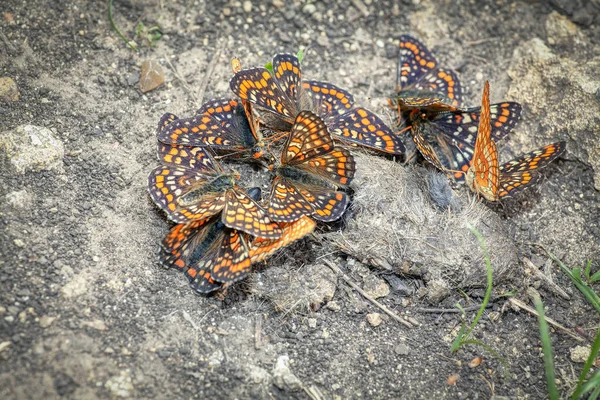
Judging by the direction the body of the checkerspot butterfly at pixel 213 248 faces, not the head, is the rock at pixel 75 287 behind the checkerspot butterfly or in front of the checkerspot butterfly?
behind

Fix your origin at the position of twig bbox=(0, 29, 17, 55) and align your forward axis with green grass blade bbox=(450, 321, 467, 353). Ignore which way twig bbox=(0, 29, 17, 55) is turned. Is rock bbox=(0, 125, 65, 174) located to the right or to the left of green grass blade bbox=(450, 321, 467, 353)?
right

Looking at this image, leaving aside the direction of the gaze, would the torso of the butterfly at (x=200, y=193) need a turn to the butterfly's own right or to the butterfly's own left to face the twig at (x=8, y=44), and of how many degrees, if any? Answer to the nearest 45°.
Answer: approximately 90° to the butterfly's own left

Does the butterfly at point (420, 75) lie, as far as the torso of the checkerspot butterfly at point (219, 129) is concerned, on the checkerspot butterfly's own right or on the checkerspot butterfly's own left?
on the checkerspot butterfly's own left

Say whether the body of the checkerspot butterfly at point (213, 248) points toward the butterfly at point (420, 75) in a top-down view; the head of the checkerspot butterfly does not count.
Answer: yes

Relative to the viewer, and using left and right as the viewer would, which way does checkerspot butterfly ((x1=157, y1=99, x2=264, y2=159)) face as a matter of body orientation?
facing the viewer and to the right of the viewer

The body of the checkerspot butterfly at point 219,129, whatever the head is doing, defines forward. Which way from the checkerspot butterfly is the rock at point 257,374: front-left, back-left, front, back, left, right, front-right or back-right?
front-right

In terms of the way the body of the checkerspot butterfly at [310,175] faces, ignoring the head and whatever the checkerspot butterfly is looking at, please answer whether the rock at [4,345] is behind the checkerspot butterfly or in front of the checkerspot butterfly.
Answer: in front

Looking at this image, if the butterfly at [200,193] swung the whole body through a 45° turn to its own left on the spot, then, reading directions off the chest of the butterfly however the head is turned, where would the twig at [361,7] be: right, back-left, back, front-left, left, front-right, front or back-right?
front-right
